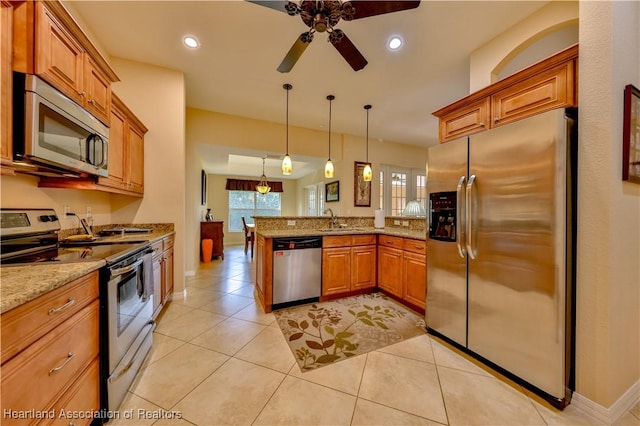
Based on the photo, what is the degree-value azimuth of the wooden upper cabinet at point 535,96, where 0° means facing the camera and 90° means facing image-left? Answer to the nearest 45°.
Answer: approximately 45°

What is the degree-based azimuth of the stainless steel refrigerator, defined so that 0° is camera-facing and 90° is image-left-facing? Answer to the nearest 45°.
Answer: approximately 45°

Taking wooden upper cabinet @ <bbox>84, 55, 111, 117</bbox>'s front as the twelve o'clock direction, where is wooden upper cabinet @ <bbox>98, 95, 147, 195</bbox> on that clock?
wooden upper cabinet @ <bbox>98, 95, 147, 195</bbox> is roughly at 8 o'clock from wooden upper cabinet @ <bbox>84, 55, 111, 117</bbox>.

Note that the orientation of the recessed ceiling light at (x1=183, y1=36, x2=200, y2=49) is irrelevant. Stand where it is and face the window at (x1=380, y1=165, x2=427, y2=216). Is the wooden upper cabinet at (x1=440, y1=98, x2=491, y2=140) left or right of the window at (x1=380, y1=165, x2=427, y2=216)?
right

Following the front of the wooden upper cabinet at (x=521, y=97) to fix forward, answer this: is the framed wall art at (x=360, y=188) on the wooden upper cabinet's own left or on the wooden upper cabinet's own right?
on the wooden upper cabinet's own right

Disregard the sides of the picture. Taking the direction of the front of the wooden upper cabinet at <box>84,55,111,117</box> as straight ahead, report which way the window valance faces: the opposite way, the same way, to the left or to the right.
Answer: to the right

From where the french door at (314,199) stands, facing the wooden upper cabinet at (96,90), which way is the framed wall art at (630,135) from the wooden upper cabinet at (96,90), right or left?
left

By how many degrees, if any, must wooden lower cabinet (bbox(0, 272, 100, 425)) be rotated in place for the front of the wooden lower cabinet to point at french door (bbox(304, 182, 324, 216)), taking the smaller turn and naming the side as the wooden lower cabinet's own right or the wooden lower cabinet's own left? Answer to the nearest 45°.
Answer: approximately 90° to the wooden lower cabinet's own left

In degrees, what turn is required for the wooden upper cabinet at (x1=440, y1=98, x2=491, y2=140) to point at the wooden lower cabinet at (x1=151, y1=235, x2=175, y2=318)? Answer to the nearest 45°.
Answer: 0° — it already faces it
